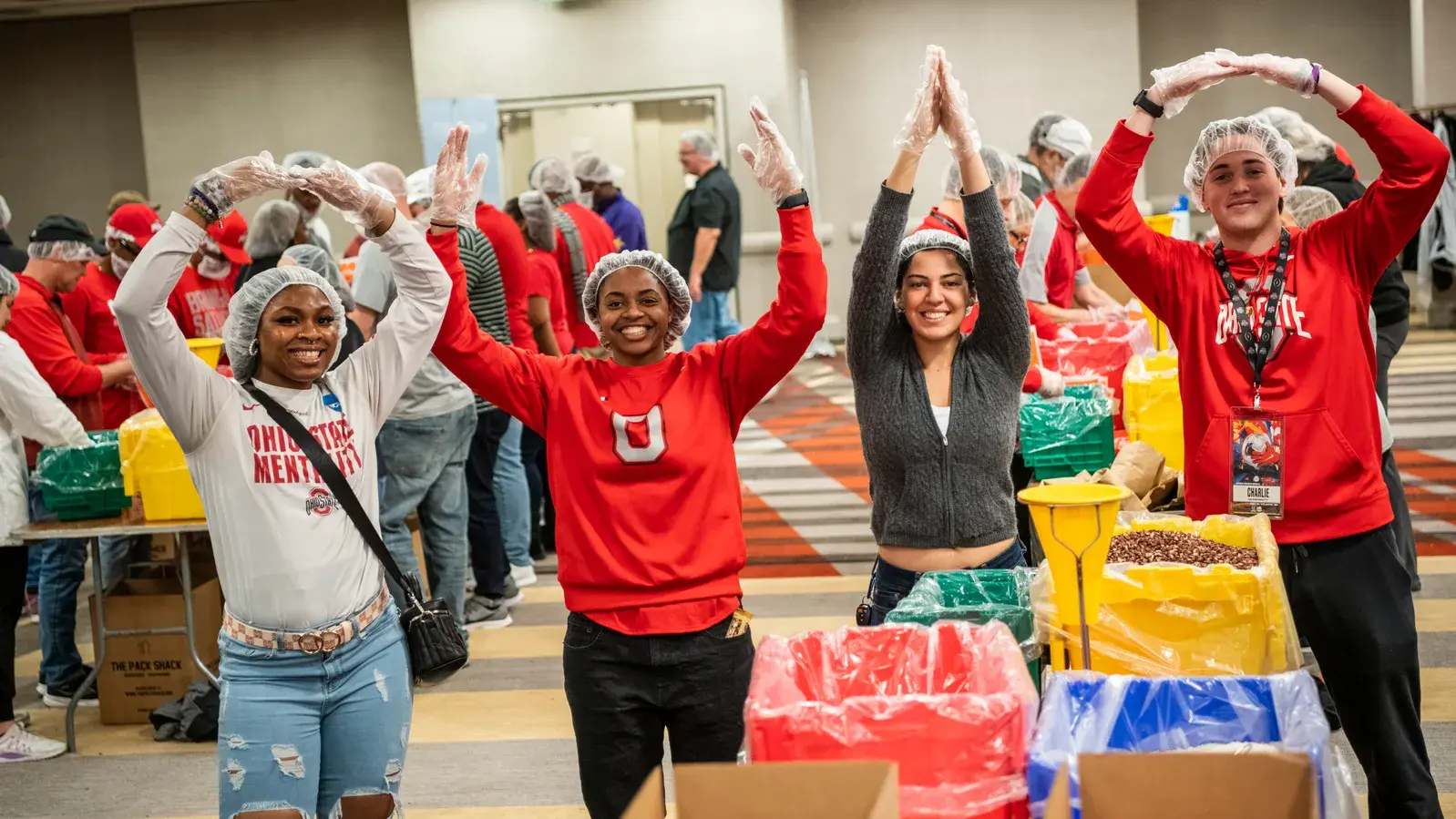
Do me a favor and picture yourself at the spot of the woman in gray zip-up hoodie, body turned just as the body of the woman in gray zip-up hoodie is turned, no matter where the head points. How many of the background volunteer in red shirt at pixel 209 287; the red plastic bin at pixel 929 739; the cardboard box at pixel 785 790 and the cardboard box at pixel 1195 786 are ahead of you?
3

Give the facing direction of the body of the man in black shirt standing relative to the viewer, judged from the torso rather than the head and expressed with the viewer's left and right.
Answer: facing to the left of the viewer

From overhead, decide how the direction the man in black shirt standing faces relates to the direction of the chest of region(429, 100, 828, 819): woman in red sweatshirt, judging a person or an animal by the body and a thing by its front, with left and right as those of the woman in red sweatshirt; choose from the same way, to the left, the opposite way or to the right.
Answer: to the right

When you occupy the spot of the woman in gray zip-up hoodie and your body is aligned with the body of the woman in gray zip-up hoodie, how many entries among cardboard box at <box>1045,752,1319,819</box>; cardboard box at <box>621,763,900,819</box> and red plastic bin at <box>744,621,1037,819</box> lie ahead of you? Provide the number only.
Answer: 3

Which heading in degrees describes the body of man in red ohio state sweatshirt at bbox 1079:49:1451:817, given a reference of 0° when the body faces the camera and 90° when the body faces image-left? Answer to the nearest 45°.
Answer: approximately 0°

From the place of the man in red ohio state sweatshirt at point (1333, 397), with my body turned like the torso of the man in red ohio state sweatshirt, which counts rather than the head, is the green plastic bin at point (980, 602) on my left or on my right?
on my right

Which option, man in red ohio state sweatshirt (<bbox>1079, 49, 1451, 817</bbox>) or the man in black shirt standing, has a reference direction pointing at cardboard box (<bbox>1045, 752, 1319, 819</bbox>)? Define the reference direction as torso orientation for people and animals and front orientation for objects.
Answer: the man in red ohio state sweatshirt

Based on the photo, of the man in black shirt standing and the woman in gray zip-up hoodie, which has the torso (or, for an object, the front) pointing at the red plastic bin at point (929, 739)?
the woman in gray zip-up hoodie

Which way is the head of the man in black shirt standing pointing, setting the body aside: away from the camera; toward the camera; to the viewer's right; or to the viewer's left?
to the viewer's left

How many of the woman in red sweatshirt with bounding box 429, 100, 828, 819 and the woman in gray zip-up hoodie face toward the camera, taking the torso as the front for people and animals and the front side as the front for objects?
2
